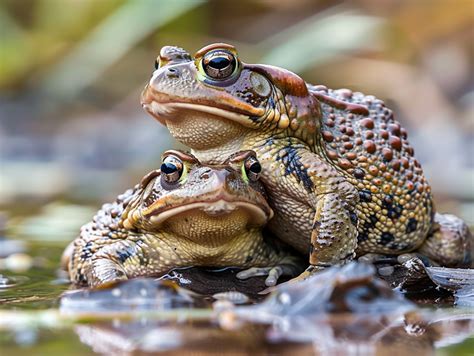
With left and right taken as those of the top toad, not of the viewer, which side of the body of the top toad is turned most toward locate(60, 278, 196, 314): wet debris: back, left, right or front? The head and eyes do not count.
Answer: front

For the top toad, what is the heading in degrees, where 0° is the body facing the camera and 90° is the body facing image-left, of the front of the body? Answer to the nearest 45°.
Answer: approximately 45°
